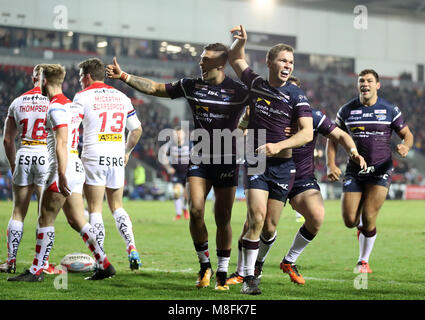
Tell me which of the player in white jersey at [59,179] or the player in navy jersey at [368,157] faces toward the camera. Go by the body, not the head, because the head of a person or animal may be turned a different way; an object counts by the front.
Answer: the player in navy jersey

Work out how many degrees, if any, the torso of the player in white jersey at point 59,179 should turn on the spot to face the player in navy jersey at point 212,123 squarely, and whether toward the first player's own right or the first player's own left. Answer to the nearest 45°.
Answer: approximately 135° to the first player's own right

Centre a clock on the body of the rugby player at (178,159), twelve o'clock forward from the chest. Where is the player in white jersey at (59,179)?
The player in white jersey is roughly at 12 o'clock from the rugby player.

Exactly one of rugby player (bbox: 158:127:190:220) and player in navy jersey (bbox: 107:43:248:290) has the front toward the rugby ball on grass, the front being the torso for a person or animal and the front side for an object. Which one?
the rugby player

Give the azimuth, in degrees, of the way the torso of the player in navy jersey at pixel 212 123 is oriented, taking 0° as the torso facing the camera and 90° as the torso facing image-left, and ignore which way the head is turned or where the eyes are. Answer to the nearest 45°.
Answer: approximately 0°

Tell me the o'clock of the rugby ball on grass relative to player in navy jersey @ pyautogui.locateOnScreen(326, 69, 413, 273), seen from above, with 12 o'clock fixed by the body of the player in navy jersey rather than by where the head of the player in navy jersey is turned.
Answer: The rugby ball on grass is roughly at 2 o'clock from the player in navy jersey.

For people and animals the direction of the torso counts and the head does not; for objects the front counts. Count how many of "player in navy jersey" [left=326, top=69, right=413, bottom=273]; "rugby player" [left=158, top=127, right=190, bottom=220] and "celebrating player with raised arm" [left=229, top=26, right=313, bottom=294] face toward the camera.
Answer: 3

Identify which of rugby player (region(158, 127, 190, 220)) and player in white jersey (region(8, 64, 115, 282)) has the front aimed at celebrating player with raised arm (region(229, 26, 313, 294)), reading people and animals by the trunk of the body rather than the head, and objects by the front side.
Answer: the rugby player

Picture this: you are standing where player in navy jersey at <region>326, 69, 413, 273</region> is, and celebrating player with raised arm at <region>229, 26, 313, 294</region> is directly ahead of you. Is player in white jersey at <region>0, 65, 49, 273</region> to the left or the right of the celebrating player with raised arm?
right

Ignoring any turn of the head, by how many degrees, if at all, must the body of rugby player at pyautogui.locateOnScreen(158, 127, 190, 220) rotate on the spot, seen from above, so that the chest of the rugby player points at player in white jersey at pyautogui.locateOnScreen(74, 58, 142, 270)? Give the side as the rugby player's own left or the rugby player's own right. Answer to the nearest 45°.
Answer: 0° — they already face them

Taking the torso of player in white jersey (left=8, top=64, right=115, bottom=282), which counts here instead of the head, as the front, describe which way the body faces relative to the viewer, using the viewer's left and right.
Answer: facing away from the viewer and to the left of the viewer

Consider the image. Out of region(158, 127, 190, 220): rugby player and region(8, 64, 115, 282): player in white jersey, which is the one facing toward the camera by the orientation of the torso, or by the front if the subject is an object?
the rugby player

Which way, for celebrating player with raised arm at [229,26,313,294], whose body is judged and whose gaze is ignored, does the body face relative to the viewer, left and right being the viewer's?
facing the viewer

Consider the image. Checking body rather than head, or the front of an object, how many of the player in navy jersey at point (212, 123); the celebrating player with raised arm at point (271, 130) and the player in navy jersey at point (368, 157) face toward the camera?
3

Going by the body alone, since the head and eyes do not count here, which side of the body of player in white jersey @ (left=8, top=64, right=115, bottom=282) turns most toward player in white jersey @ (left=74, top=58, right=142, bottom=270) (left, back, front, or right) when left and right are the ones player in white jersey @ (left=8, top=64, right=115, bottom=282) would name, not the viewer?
right

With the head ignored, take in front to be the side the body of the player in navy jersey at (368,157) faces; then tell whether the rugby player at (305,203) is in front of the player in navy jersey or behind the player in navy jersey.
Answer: in front

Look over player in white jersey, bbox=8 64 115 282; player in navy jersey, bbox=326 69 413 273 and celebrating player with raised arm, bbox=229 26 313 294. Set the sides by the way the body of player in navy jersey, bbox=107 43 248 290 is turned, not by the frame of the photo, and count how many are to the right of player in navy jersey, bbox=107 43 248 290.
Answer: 1

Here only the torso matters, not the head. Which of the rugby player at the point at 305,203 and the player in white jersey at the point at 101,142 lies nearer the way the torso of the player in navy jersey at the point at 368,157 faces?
the rugby player

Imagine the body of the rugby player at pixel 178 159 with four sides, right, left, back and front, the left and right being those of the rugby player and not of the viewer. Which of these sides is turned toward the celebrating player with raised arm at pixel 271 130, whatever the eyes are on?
front

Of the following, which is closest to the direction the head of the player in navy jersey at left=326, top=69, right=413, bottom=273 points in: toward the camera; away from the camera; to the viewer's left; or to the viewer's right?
toward the camera

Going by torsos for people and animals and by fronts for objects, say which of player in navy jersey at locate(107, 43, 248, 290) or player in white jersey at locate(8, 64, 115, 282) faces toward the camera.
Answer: the player in navy jersey
